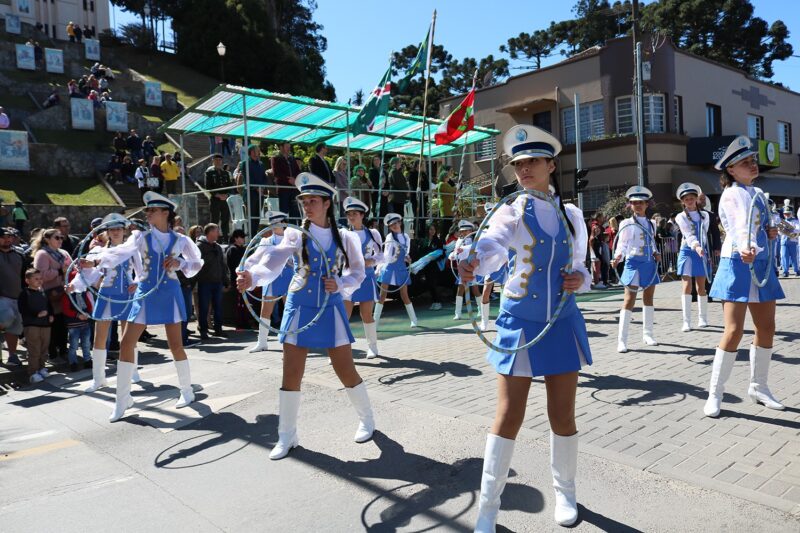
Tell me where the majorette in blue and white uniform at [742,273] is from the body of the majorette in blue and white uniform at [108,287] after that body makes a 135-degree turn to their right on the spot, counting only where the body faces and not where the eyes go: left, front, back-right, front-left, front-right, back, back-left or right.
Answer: back-right

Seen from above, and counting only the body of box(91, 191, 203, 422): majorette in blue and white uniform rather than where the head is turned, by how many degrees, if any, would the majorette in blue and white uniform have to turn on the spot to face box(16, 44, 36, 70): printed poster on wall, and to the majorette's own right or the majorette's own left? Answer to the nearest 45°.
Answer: approximately 180°

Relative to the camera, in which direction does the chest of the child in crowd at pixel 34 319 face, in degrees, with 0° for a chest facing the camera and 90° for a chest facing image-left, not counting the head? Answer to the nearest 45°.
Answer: approximately 315°

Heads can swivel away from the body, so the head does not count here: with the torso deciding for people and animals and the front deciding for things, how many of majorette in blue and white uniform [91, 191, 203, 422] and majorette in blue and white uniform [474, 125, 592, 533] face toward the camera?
2

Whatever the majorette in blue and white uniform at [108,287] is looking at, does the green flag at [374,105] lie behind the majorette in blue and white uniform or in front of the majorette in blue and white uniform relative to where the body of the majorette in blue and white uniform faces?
behind

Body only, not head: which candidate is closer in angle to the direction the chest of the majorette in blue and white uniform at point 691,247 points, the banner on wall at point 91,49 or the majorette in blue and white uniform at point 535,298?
the majorette in blue and white uniform

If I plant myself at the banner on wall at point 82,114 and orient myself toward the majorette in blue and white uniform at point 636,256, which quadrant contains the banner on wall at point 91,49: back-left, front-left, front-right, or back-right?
back-left

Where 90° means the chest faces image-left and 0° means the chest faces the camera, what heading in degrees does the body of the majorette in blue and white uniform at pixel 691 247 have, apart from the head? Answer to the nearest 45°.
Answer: approximately 0°

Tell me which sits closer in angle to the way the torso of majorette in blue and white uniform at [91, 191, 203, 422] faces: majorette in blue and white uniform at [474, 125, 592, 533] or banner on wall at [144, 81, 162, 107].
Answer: the majorette in blue and white uniform

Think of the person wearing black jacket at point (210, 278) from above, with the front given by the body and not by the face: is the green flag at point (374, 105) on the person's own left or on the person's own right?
on the person's own left

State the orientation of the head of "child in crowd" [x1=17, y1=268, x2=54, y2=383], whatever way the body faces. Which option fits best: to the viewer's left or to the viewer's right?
to the viewer's right
